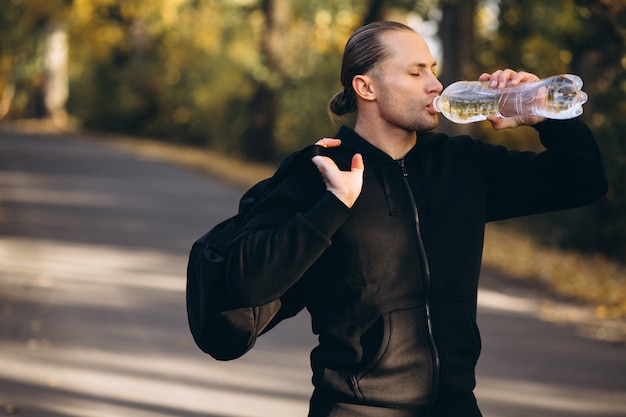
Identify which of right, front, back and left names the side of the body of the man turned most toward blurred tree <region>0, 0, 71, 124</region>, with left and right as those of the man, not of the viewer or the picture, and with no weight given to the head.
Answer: back

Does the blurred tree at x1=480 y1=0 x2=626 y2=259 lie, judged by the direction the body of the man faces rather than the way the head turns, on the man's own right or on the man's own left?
on the man's own left

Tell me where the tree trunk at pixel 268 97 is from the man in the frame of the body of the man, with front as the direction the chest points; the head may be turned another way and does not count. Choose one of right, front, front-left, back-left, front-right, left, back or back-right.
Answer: back-left

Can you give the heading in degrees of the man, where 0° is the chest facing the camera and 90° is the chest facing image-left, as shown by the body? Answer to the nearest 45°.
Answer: approximately 315°

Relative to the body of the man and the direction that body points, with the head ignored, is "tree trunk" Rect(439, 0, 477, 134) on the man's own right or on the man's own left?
on the man's own left

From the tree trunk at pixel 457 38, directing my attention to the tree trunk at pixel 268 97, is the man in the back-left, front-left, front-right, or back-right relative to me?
back-left
